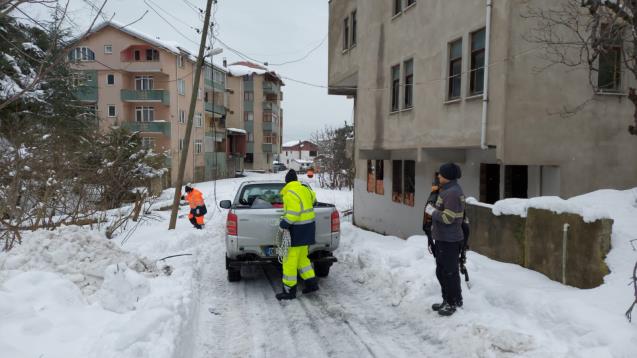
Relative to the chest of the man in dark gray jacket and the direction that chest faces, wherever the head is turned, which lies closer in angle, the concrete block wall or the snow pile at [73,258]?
the snow pile

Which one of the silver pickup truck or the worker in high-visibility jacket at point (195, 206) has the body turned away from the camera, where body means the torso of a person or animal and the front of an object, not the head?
the silver pickup truck

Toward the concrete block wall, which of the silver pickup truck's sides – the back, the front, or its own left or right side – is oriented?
right

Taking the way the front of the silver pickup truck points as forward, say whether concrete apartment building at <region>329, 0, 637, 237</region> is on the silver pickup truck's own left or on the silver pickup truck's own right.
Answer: on the silver pickup truck's own right

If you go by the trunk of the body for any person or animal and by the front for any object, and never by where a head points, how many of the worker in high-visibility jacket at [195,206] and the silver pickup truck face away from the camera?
1

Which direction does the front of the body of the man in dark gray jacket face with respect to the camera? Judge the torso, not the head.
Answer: to the viewer's left

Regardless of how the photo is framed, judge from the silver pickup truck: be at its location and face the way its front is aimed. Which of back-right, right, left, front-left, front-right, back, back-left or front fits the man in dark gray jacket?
back-right

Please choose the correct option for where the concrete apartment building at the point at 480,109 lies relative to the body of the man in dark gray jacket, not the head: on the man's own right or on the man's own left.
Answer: on the man's own right

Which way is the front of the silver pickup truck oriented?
away from the camera
